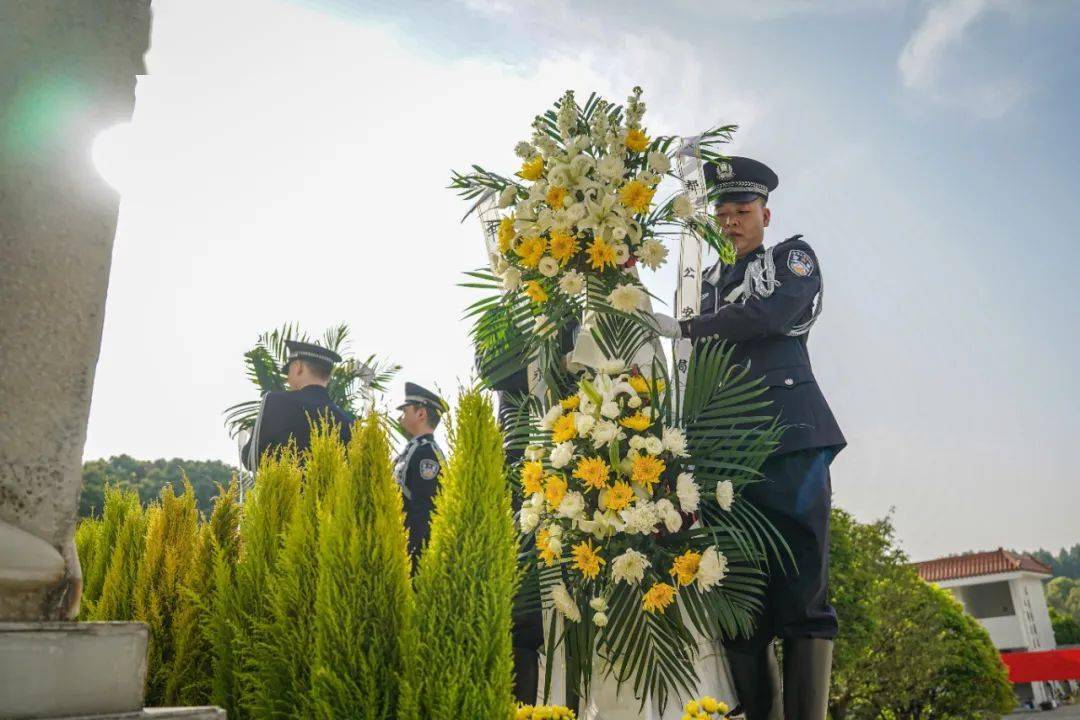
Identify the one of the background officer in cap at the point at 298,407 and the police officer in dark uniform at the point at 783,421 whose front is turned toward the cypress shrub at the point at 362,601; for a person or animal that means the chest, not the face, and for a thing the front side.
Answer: the police officer in dark uniform

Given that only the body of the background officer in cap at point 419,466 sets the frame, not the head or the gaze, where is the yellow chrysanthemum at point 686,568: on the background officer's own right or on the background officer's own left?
on the background officer's own left

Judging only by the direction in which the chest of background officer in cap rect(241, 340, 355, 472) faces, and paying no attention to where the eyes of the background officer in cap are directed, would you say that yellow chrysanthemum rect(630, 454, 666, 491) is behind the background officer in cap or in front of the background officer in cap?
behind

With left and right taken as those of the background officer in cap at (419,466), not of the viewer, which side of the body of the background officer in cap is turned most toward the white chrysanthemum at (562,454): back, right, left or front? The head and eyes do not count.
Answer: left

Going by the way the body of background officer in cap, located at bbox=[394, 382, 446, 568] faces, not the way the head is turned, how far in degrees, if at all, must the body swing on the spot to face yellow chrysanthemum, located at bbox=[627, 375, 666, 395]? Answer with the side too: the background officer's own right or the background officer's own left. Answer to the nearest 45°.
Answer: approximately 90° to the background officer's own left

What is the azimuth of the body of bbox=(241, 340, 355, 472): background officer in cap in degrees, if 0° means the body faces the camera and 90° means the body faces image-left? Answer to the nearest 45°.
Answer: approximately 135°

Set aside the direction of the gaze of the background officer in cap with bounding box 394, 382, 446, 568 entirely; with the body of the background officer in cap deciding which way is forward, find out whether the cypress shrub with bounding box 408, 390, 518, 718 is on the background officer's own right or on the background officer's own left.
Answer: on the background officer's own left
